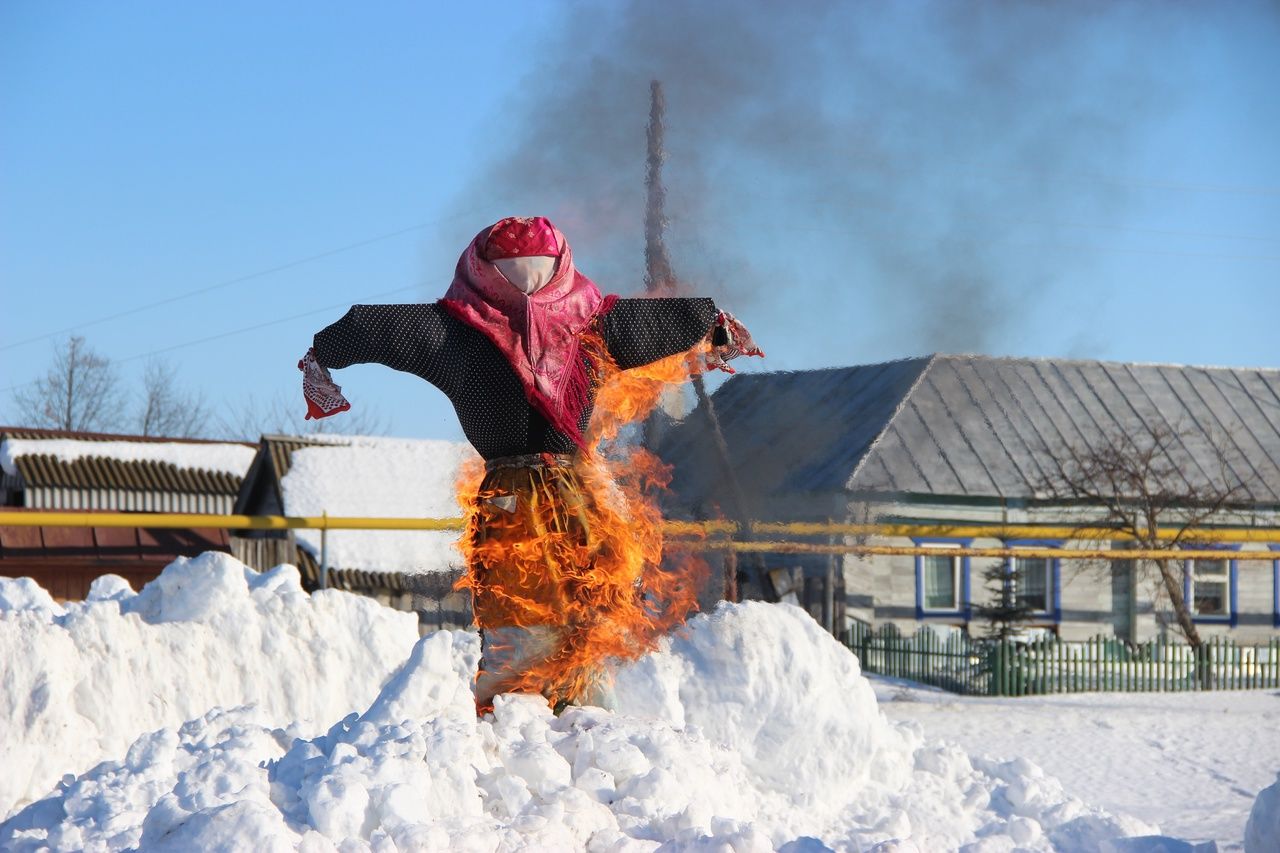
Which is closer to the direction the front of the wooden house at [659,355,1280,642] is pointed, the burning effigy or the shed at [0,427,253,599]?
the burning effigy

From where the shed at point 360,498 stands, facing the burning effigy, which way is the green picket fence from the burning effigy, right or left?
left

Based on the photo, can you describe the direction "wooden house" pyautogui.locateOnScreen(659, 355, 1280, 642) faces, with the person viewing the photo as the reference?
facing the viewer

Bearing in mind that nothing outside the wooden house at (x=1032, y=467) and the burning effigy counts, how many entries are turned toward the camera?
2

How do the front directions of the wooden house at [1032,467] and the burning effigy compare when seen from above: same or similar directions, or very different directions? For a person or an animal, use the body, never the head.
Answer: same or similar directions

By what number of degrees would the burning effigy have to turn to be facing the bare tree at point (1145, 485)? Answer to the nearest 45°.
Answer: approximately 135° to its left

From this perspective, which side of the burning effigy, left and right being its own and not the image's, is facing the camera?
front

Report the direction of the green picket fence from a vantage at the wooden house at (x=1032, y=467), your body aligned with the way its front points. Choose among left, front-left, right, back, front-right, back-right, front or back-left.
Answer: front

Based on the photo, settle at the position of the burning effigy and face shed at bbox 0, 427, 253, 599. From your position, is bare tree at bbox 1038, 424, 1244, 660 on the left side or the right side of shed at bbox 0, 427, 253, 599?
right

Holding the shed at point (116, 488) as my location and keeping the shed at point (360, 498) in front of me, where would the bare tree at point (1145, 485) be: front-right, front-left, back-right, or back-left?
front-left

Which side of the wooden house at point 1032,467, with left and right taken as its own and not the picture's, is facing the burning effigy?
front

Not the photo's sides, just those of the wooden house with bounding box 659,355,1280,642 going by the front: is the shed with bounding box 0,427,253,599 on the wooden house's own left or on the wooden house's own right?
on the wooden house's own right

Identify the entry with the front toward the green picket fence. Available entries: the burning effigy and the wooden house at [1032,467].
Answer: the wooden house

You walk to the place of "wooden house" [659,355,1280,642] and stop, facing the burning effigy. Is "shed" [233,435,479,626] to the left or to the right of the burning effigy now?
right
